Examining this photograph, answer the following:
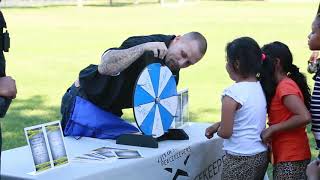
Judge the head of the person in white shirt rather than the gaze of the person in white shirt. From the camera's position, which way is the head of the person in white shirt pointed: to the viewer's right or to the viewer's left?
to the viewer's left

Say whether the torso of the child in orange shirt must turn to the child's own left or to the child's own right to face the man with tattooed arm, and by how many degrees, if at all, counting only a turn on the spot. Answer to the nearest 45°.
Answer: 0° — they already face them

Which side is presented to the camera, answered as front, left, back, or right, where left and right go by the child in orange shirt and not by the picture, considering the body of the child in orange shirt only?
left

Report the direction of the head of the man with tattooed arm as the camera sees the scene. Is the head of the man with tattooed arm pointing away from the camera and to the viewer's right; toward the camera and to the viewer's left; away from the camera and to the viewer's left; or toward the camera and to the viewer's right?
toward the camera and to the viewer's right

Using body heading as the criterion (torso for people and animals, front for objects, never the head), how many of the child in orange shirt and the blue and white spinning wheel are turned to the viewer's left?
1

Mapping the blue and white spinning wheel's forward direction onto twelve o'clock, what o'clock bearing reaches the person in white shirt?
The person in white shirt is roughly at 11 o'clock from the blue and white spinning wheel.

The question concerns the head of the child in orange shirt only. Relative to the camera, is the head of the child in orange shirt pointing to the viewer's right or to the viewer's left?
to the viewer's left

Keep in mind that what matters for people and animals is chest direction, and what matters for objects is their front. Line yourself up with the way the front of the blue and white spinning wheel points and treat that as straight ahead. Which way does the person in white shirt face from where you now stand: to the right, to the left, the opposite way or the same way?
the opposite way

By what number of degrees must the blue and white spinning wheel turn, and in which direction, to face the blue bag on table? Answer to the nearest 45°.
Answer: approximately 135° to its right

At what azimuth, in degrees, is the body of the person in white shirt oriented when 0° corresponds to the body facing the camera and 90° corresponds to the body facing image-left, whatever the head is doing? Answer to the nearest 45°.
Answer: approximately 135°

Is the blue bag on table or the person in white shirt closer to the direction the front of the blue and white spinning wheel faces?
the person in white shirt

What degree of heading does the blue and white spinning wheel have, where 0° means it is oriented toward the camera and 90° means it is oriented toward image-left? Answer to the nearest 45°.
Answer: approximately 315°

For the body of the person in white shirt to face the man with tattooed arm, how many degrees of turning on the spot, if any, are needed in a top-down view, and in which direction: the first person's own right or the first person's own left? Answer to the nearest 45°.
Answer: approximately 45° to the first person's own left

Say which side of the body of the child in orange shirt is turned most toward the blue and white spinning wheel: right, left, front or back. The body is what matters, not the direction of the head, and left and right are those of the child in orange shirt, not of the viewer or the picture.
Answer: front

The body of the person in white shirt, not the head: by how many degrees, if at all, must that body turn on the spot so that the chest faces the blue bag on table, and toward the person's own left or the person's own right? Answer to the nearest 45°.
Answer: approximately 45° to the person's own left

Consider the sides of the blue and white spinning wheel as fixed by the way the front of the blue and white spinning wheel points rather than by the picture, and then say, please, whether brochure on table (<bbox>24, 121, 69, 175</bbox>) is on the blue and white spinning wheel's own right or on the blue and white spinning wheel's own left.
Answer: on the blue and white spinning wheel's own right
